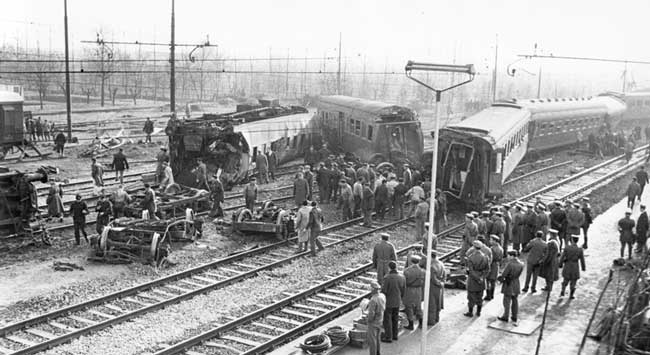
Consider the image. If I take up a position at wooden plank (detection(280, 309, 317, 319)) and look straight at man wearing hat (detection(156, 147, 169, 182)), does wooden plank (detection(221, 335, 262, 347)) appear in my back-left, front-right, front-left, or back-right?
back-left

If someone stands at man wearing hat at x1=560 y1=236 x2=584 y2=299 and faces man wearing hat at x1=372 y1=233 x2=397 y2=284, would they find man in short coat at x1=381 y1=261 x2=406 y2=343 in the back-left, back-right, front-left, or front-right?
front-left

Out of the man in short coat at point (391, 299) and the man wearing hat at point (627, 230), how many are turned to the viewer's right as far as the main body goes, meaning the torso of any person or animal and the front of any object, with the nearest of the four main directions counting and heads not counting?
0

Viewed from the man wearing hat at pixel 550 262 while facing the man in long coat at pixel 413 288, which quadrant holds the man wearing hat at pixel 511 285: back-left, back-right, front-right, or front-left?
front-left

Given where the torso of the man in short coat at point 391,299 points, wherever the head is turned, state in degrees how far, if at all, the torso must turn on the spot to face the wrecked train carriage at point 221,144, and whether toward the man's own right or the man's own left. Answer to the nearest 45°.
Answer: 0° — they already face it
